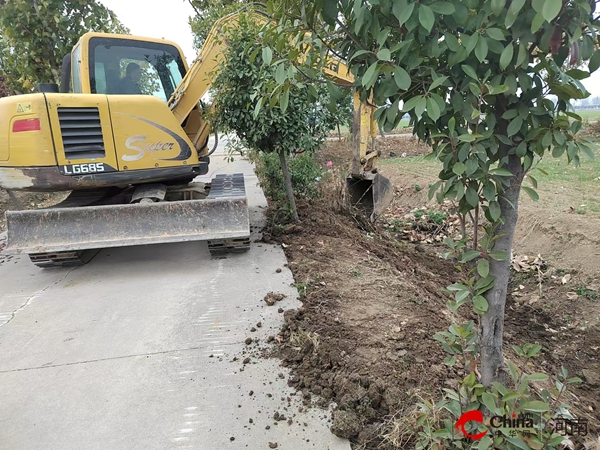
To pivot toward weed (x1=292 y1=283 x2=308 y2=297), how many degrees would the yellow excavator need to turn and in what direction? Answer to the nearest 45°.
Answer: approximately 45° to its right

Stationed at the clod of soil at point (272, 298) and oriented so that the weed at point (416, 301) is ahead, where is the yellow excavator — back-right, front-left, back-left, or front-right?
back-left

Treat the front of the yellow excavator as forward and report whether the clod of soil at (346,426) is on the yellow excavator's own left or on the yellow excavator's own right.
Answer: on the yellow excavator's own right

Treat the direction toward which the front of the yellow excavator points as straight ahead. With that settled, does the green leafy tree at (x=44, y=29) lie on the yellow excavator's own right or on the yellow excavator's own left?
on the yellow excavator's own left

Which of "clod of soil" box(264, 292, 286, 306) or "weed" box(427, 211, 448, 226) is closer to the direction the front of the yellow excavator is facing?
the weed

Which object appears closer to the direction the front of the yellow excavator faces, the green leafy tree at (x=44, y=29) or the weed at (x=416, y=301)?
the weed

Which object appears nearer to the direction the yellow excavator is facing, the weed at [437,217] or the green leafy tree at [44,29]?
the weed

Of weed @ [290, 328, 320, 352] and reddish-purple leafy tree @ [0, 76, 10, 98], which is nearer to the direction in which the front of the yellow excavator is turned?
the weed

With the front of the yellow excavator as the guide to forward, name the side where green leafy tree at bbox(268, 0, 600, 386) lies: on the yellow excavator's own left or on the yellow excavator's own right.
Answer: on the yellow excavator's own right

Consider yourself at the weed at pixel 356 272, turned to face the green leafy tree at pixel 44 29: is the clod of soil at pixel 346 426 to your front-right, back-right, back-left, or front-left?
back-left

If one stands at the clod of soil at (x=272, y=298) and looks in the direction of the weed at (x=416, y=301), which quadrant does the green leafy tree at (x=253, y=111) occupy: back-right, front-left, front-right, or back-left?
back-left

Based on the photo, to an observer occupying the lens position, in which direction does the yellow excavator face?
facing to the right of the viewer
